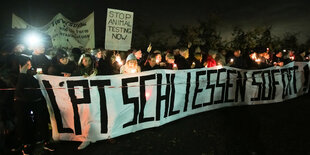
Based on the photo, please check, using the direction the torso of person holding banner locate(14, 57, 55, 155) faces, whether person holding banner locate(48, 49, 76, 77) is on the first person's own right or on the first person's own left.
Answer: on the first person's own left
